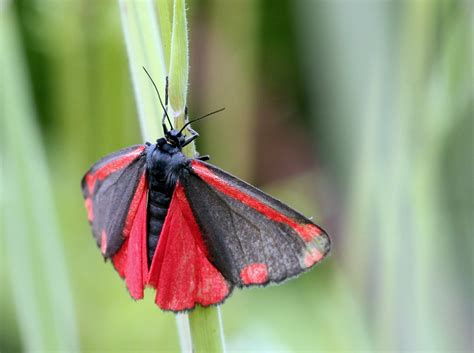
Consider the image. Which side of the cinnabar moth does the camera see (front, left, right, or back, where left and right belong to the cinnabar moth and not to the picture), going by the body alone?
back

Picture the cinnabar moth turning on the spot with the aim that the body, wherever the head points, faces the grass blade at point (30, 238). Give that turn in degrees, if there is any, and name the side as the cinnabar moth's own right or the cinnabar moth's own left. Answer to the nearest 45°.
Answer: approximately 45° to the cinnabar moth's own left
